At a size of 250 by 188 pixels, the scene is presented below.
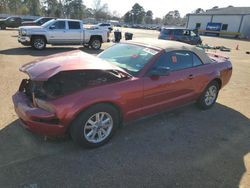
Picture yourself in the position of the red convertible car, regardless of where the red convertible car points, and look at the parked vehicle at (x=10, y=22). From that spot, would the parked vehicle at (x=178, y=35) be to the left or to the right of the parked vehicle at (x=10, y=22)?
right

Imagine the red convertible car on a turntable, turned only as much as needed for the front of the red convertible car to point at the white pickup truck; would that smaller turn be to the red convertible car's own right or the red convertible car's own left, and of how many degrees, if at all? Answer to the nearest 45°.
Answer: approximately 135° to the red convertible car's own right

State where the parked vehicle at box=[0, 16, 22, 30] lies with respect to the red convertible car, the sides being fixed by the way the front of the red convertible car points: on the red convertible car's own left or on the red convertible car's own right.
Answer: on the red convertible car's own right

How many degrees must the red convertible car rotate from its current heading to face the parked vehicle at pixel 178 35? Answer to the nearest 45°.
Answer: approximately 135° to its right

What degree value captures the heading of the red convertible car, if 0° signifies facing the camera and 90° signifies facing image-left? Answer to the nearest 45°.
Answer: approximately 45°
